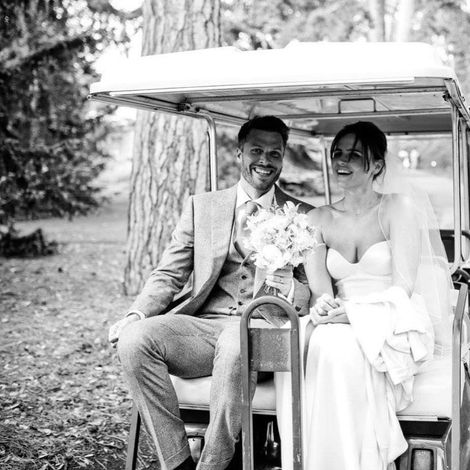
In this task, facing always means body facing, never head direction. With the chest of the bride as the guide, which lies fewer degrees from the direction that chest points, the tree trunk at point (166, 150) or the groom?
the groom

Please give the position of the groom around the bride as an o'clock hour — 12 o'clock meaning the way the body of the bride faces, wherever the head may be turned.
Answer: The groom is roughly at 2 o'clock from the bride.

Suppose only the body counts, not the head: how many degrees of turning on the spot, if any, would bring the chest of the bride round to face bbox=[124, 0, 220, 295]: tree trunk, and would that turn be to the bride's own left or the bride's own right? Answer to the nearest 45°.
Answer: approximately 90° to the bride's own right

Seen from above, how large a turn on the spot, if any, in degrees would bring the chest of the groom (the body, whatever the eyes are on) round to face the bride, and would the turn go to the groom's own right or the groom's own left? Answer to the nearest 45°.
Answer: approximately 45° to the groom's own left

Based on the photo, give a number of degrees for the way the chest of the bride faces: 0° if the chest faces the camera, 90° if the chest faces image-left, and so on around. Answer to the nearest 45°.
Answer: approximately 45°

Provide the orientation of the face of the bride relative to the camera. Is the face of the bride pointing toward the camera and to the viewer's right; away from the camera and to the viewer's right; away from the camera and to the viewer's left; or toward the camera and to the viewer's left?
toward the camera and to the viewer's left

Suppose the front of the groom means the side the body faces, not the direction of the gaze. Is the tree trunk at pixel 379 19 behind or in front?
behind

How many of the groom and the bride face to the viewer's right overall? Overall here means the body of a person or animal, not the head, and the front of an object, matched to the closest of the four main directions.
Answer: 0

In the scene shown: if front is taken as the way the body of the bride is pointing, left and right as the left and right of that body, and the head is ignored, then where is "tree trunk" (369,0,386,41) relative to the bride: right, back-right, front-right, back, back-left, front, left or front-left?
back-right

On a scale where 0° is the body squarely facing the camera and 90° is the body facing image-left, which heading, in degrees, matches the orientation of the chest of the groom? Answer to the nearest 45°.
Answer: approximately 0°

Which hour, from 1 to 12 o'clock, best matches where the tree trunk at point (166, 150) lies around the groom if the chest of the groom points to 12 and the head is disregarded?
The tree trunk is roughly at 6 o'clock from the groom.

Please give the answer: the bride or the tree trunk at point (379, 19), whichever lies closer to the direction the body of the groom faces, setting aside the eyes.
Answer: the bride
